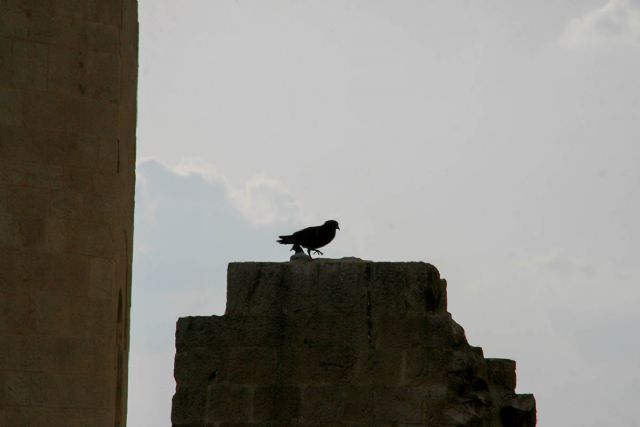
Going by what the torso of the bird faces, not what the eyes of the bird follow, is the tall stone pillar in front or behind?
behind

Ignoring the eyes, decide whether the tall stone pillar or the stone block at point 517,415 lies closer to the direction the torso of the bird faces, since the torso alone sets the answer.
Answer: the stone block

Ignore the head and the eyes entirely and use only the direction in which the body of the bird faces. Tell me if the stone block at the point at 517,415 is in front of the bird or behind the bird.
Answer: in front

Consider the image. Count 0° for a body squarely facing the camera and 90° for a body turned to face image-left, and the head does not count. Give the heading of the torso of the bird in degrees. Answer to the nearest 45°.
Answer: approximately 270°
